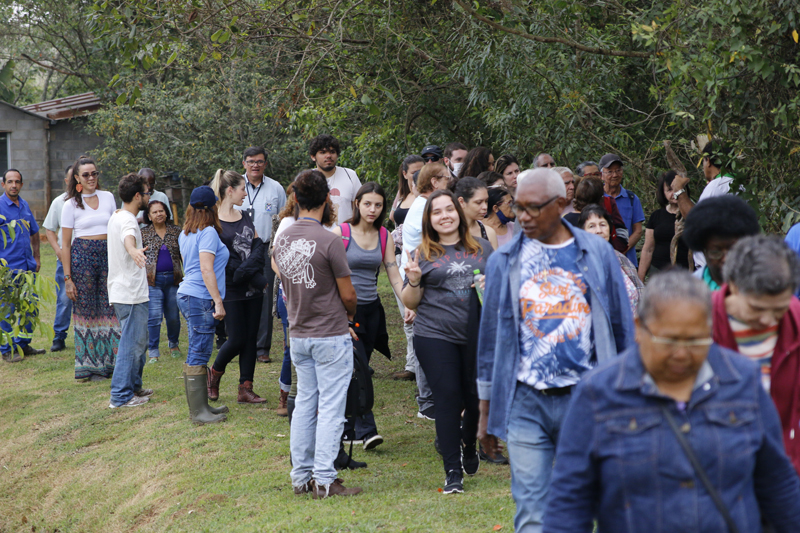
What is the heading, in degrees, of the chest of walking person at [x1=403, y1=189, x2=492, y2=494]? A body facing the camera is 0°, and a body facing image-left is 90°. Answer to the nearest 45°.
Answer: approximately 0°

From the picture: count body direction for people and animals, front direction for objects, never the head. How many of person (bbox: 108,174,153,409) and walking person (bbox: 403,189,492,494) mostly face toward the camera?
1

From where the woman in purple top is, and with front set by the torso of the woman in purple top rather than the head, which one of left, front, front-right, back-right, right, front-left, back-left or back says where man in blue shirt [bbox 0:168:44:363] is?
back-right

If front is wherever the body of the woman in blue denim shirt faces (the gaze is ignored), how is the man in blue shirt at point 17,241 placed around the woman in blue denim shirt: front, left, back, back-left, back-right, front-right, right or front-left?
back-right

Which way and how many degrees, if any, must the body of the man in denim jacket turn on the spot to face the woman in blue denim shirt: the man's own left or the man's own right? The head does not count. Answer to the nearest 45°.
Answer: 0° — they already face them

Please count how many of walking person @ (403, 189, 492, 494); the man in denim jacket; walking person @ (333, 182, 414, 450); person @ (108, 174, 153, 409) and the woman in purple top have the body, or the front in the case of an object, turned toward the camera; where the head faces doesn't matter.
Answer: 4

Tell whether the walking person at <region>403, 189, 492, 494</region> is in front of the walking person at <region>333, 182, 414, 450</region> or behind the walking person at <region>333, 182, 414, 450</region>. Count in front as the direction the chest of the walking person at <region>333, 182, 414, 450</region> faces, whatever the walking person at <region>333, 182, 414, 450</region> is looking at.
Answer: in front
